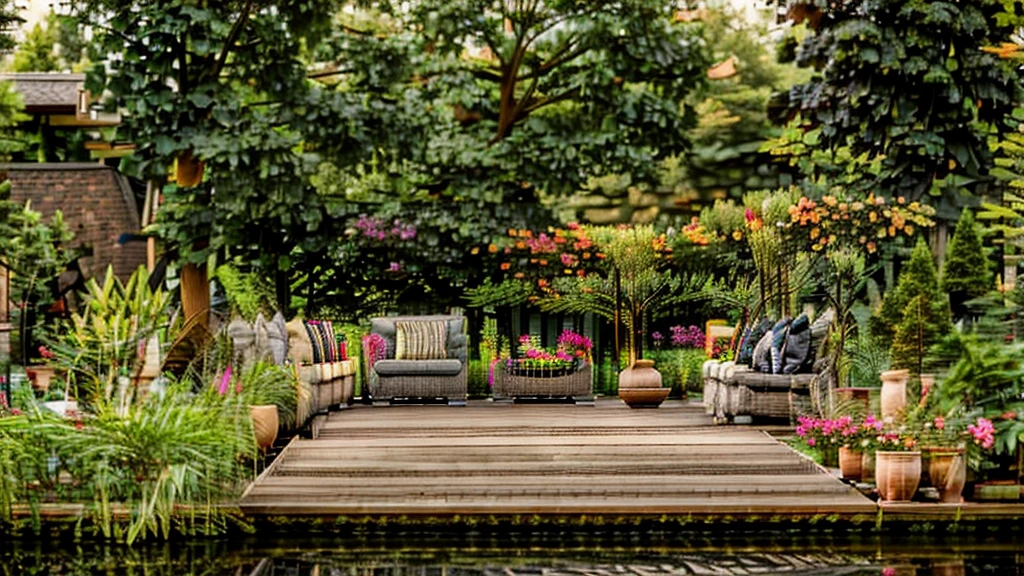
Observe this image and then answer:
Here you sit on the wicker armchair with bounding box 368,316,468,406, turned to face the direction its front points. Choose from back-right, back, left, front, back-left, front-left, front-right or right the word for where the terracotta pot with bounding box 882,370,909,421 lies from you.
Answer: front-left

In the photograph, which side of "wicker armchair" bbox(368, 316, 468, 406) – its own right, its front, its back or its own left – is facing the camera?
front

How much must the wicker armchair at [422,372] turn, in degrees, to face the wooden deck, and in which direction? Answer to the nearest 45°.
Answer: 0° — it already faces it

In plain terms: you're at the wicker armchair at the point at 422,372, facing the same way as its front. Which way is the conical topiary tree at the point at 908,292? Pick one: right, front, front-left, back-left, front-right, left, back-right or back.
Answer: left

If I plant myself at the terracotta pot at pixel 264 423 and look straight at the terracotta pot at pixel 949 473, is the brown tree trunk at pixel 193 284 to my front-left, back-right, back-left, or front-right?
back-left

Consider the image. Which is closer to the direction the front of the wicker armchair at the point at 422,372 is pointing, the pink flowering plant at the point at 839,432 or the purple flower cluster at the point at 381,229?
the pink flowering plant

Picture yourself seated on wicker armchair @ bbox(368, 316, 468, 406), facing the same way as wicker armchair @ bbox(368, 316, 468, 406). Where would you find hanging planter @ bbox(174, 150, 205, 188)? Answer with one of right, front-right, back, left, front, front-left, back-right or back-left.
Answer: back-right
